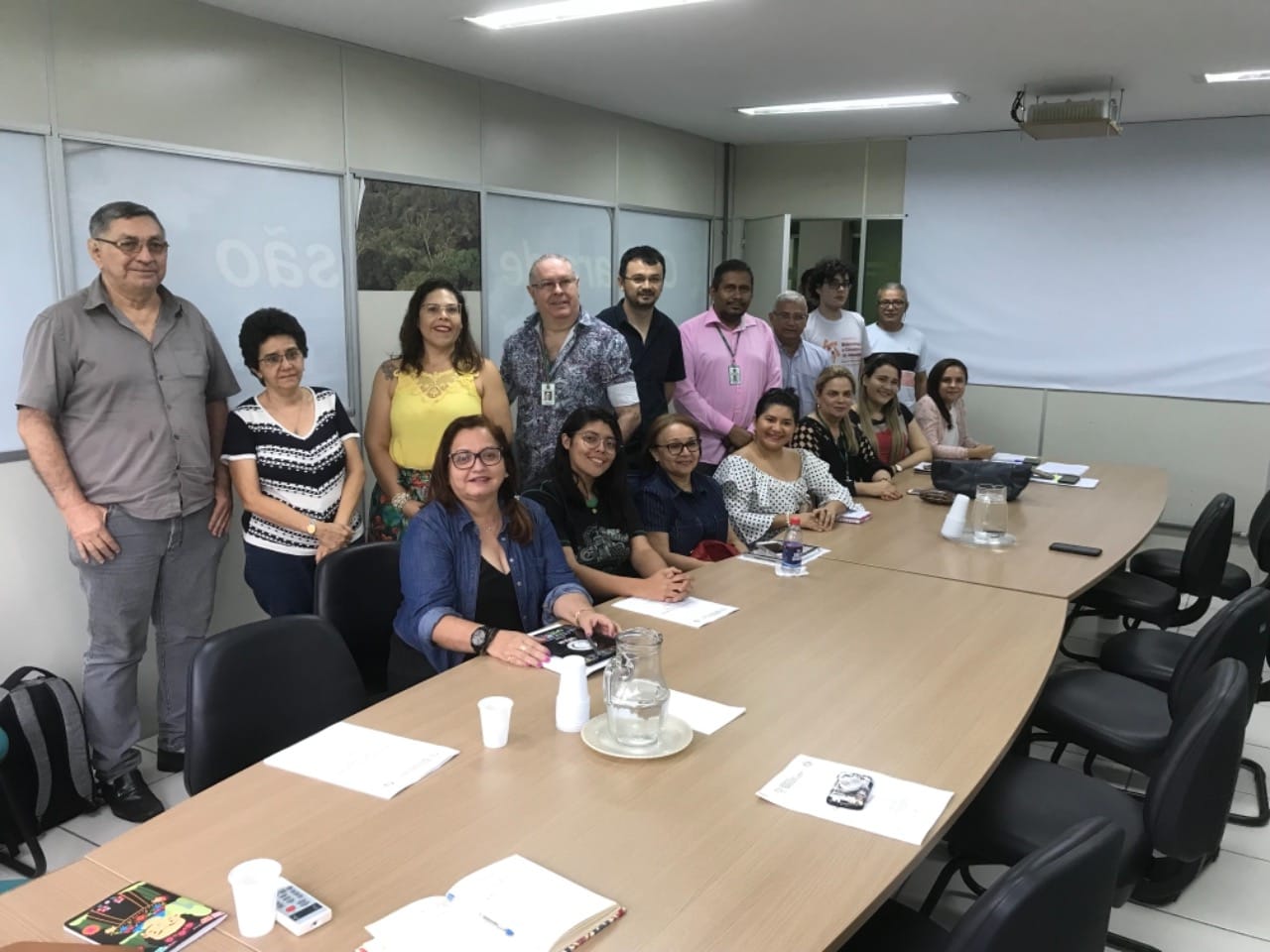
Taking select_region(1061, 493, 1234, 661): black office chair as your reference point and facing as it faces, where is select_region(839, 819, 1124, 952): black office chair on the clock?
select_region(839, 819, 1124, 952): black office chair is roughly at 9 o'clock from select_region(1061, 493, 1234, 661): black office chair.

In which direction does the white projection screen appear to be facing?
toward the camera

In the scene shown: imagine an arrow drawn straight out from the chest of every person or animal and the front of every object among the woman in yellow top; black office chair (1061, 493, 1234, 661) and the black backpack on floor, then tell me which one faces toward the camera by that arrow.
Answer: the woman in yellow top

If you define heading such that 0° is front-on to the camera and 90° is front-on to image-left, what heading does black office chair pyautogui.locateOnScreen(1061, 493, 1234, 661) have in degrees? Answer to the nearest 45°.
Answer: approximately 90°

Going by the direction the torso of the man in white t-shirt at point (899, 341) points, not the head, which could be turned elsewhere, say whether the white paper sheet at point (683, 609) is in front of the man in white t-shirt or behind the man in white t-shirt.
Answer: in front

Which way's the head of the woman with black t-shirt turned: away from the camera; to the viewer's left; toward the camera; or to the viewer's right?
toward the camera

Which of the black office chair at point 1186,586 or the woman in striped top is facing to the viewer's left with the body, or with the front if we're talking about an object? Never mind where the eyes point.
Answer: the black office chair

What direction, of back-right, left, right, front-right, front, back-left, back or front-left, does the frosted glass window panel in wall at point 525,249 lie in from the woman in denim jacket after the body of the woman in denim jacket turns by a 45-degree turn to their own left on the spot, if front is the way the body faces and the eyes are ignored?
left

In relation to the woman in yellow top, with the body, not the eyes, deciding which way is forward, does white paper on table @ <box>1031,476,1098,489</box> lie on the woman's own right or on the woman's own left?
on the woman's own left

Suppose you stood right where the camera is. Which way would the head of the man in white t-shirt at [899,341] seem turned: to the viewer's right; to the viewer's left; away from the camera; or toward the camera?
toward the camera

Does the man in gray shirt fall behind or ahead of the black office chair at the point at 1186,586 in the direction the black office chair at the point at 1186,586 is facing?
ahead

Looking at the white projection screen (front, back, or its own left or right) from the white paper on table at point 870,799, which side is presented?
front

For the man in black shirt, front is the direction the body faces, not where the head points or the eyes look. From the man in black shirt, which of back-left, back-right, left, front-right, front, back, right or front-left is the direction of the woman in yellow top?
front-right

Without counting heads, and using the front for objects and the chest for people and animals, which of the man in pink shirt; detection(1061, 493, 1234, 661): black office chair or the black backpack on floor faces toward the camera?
the man in pink shirt

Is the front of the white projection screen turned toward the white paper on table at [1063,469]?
yes

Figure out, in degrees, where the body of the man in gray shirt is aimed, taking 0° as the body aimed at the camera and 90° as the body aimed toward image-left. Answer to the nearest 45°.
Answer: approximately 315°

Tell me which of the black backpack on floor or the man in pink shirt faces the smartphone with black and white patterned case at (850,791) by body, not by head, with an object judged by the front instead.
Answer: the man in pink shirt

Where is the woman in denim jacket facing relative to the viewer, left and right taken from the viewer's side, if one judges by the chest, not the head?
facing the viewer and to the right of the viewer
